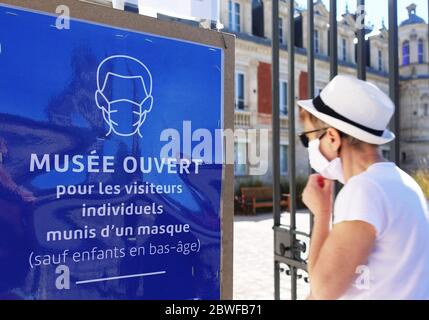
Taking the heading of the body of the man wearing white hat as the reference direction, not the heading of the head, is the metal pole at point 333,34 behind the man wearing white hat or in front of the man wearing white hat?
in front

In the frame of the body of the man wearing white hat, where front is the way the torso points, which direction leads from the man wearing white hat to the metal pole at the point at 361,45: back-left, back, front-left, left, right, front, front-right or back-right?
front-right

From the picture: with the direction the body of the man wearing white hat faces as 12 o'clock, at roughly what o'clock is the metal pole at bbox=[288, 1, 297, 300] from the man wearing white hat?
The metal pole is roughly at 1 o'clock from the man wearing white hat.

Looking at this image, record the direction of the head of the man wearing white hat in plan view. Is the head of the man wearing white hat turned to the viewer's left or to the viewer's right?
to the viewer's left

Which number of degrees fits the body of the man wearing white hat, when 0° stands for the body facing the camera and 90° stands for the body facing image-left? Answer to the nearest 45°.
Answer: approximately 135°

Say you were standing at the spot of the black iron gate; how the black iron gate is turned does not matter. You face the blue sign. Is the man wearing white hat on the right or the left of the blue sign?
left

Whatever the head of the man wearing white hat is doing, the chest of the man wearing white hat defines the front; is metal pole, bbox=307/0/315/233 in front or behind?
in front
